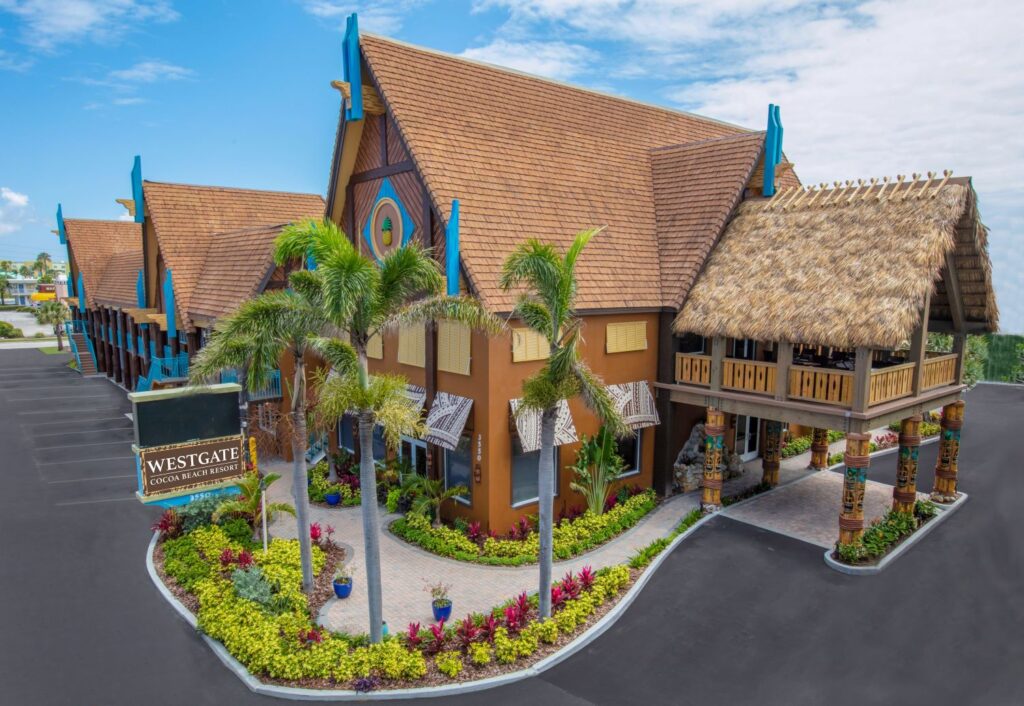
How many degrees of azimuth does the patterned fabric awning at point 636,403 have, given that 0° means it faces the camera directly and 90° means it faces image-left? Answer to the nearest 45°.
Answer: approximately 315°

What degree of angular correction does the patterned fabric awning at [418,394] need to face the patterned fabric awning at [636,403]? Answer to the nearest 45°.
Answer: approximately 135° to its left

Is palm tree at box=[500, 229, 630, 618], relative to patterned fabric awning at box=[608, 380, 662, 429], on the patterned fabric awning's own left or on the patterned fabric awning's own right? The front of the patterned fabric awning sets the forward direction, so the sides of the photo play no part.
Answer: on the patterned fabric awning's own right

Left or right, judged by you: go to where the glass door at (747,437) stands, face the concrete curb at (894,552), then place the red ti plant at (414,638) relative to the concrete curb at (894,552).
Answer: right

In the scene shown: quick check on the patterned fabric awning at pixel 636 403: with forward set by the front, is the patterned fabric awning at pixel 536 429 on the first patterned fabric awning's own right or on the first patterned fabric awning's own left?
on the first patterned fabric awning's own right

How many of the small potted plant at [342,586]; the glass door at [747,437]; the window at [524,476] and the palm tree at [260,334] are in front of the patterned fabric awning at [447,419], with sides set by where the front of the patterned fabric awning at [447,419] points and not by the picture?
2

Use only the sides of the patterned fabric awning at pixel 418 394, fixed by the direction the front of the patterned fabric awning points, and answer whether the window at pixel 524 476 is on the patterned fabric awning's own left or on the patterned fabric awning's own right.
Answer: on the patterned fabric awning's own left

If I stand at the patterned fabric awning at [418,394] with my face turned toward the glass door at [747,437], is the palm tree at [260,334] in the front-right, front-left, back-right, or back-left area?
back-right

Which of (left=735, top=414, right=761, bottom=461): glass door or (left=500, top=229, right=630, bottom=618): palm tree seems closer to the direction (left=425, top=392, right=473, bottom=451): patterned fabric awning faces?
the palm tree

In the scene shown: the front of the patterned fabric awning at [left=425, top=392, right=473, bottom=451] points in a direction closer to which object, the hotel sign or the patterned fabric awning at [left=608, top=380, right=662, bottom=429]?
the hotel sign

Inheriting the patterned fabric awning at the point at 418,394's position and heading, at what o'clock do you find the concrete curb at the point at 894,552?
The concrete curb is roughly at 8 o'clock from the patterned fabric awning.

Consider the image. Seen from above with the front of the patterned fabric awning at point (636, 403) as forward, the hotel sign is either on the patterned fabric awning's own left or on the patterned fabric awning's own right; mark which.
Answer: on the patterned fabric awning's own right

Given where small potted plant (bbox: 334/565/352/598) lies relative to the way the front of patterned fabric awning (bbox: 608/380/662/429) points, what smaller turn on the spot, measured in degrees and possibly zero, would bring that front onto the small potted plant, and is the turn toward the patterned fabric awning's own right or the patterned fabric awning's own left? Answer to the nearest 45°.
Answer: approximately 90° to the patterned fabric awning's own right
